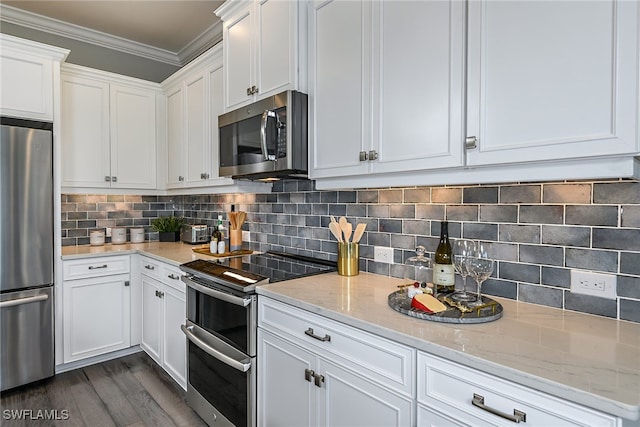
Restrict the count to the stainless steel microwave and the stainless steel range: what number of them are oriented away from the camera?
0

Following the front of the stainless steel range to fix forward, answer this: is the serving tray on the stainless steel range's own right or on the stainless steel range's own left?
on the stainless steel range's own left

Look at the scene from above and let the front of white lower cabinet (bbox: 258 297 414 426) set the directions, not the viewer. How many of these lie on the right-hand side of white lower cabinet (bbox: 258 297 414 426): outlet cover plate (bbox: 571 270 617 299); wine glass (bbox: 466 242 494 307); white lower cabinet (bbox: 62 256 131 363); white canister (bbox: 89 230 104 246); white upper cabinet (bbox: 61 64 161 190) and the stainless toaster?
4

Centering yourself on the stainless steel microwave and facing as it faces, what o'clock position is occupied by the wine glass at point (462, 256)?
The wine glass is roughly at 9 o'clock from the stainless steel microwave.

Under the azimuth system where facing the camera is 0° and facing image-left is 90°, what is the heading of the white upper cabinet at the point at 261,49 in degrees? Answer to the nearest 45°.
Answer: approximately 45°

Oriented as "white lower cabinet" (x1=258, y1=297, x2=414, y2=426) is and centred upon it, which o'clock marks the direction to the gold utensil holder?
The gold utensil holder is roughly at 5 o'clock from the white lower cabinet.

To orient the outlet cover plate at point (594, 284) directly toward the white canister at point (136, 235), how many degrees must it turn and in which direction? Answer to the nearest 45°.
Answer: approximately 90° to its right

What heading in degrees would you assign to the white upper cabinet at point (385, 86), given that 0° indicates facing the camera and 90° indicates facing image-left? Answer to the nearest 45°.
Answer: approximately 45°

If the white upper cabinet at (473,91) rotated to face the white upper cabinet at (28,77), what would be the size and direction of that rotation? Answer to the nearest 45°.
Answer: approximately 45° to its right

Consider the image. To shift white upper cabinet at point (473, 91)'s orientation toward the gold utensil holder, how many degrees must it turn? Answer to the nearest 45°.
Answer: approximately 90° to its right

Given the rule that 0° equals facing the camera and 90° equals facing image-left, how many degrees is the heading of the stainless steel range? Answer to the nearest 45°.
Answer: approximately 45°

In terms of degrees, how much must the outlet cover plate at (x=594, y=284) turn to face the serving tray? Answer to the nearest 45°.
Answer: approximately 45° to its right
